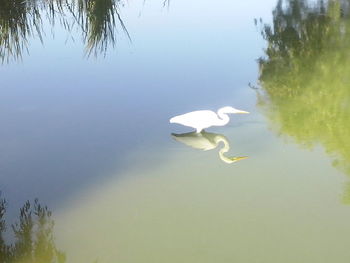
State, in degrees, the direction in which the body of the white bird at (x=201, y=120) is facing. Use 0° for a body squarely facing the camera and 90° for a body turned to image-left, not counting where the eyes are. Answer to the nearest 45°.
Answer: approximately 270°
